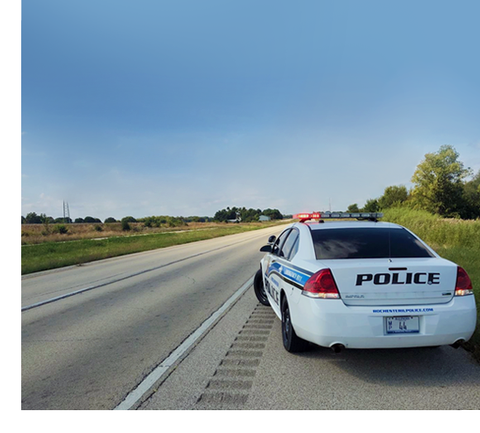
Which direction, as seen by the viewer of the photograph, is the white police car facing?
facing away from the viewer and to the left of the viewer
